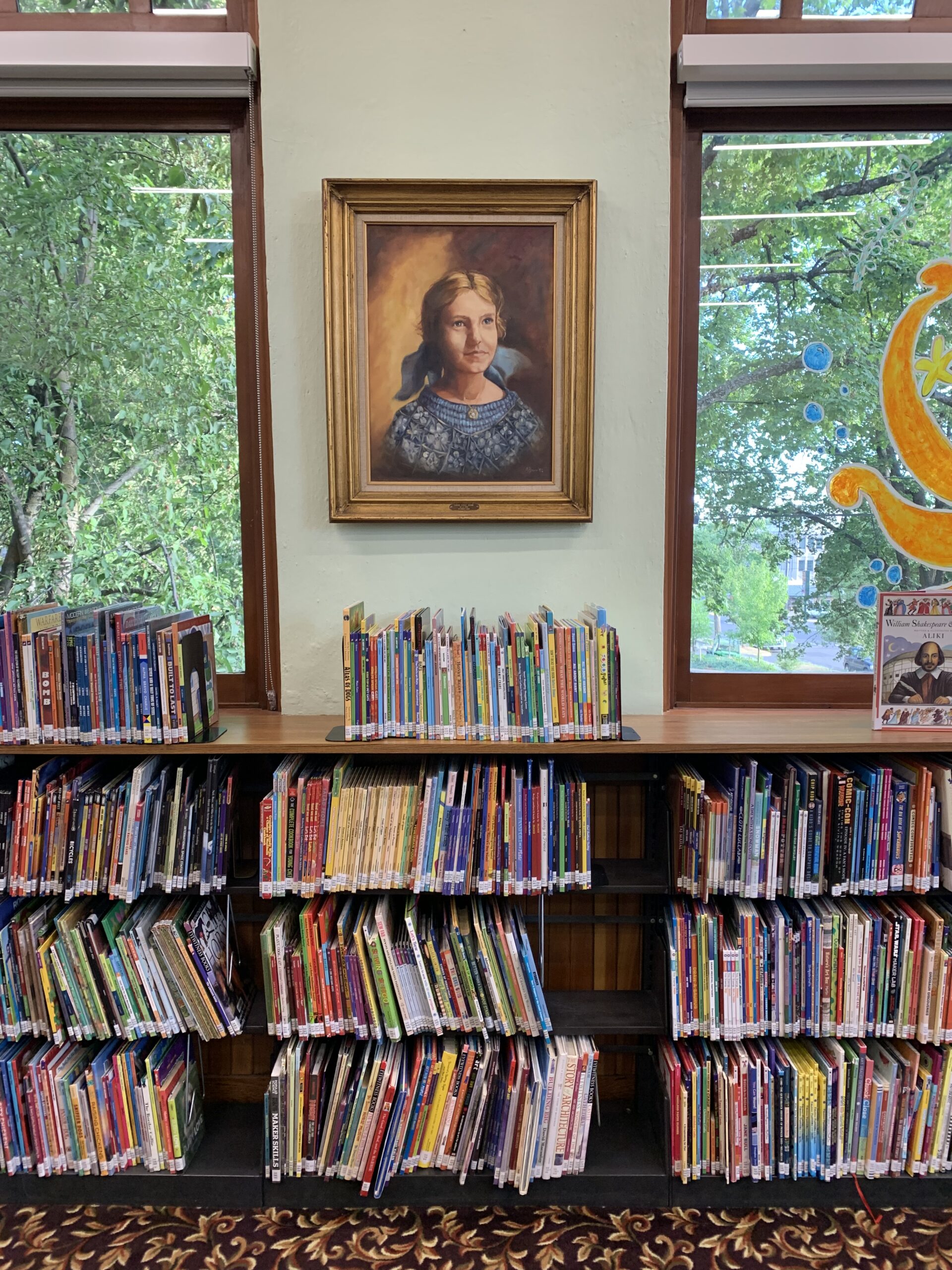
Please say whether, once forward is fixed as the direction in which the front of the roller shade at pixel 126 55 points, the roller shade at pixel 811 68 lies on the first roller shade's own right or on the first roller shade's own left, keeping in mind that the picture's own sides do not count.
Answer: on the first roller shade's own left

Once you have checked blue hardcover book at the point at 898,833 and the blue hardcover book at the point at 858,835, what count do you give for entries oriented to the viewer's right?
2

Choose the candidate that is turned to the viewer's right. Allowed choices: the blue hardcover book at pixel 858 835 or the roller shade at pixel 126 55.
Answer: the blue hardcover book

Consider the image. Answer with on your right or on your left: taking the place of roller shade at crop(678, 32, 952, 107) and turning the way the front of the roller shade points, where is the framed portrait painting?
on your right

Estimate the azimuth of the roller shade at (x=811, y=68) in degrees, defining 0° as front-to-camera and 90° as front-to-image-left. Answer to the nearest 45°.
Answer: approximately 0°

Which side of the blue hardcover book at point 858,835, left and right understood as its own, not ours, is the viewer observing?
right

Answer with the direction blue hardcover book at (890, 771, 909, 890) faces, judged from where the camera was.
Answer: facing to the right of the viewer

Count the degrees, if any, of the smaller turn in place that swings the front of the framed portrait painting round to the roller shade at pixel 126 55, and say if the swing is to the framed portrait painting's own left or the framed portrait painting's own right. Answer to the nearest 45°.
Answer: approximately 90° to the framed portrait painting's own right

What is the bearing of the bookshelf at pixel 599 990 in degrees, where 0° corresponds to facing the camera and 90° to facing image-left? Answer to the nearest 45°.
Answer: approximately 0°
